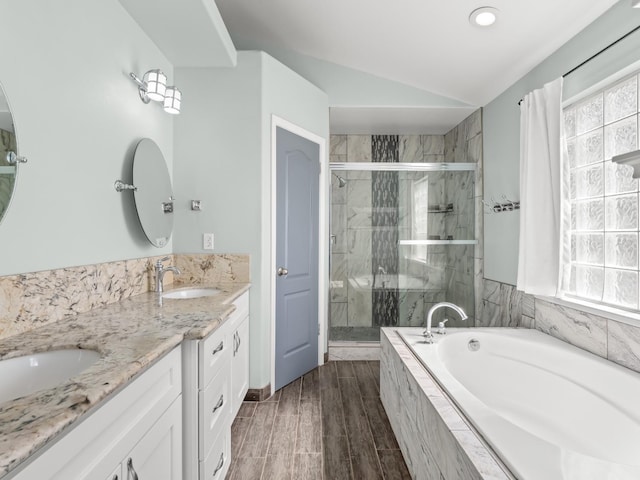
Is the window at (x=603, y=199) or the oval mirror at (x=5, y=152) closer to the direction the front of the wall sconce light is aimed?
the window

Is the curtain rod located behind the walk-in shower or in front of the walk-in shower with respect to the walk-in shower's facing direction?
in front

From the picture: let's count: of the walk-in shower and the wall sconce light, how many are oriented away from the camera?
0

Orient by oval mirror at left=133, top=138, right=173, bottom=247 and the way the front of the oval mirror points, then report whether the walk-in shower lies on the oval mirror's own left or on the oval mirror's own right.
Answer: on the oval mirror's own left

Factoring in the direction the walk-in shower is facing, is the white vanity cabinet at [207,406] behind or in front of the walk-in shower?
in front

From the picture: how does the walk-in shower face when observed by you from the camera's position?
facing the viewer

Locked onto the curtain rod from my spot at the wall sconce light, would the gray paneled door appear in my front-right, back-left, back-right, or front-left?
front-left

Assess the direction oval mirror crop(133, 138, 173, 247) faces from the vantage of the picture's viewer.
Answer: facing the viewer and to the right of the viewer

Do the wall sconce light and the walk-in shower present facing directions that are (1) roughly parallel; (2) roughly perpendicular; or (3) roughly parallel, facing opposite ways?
roughly perpendicular

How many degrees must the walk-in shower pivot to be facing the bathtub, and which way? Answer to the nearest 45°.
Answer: approximately 45° to its left

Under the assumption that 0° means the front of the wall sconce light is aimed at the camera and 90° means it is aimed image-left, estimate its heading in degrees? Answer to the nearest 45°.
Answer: approximately 315°

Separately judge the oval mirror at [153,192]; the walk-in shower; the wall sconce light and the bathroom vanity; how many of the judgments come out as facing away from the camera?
0

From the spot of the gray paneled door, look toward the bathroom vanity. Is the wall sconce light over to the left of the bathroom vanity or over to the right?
right

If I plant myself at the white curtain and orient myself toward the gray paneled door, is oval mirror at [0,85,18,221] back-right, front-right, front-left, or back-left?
front-left

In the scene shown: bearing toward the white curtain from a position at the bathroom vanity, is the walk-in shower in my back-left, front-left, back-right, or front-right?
front-left

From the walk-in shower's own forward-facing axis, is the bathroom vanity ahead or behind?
ahead

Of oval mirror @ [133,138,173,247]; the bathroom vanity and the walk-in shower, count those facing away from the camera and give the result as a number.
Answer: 0

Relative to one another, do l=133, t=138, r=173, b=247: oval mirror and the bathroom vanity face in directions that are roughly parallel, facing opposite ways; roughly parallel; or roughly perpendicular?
roughly parallel

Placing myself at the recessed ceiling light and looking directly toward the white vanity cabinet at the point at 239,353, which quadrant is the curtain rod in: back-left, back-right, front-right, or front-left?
back-left

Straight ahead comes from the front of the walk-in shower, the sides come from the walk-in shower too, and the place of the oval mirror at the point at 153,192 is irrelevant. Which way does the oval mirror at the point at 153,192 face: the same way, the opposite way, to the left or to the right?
to the left
